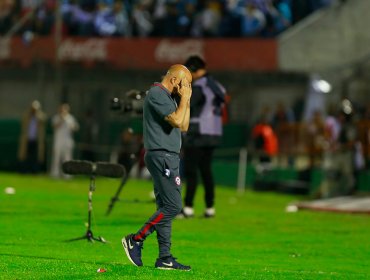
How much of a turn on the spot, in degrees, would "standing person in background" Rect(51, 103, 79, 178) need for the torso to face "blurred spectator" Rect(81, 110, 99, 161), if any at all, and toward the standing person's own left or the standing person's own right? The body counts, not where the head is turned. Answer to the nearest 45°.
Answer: approximately 135° to the standing person's own left

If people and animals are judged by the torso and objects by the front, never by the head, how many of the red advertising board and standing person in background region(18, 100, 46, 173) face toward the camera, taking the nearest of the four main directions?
2

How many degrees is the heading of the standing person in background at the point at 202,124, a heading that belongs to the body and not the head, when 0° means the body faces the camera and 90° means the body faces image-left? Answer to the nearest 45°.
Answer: approximately 135°

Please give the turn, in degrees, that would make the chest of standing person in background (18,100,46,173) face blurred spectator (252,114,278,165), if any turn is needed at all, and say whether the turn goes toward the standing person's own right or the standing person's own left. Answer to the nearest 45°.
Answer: approximately 45° to the standing person's own left

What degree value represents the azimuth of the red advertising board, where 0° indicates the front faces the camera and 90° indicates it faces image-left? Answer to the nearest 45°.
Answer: approximately 0°

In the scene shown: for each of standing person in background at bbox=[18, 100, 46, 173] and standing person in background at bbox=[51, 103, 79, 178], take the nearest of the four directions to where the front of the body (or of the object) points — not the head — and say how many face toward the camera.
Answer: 2

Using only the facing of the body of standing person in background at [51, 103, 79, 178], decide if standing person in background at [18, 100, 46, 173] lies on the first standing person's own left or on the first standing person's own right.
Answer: on the first standing person's own right

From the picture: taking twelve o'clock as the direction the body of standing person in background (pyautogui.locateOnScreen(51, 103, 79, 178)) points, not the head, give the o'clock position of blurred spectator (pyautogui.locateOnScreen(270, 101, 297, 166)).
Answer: The blurred spectator is roughly at 10 o'clock from the standing person in background.
